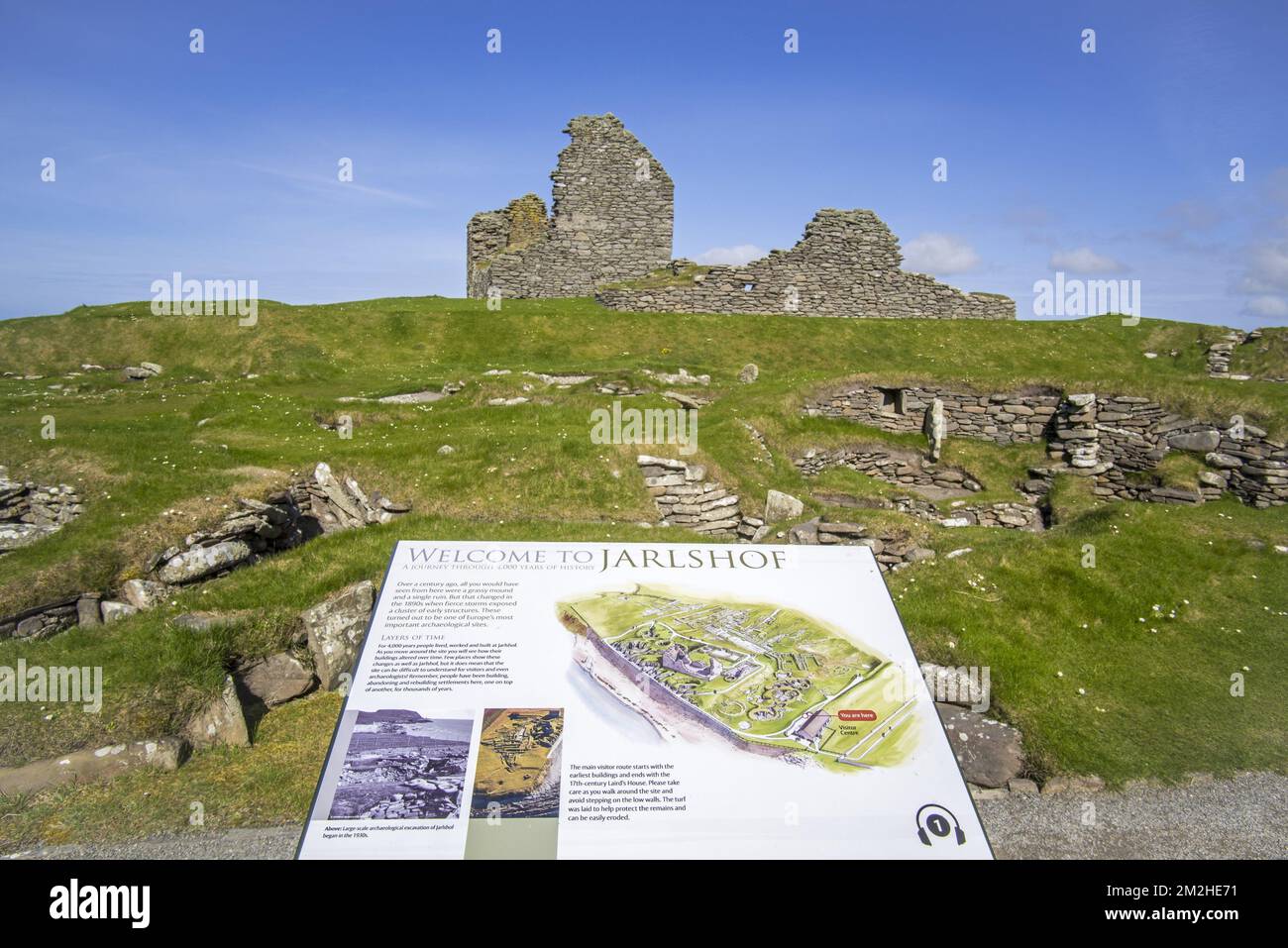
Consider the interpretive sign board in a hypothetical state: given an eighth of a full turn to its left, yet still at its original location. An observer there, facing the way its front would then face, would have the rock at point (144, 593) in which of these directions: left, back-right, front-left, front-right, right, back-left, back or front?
back

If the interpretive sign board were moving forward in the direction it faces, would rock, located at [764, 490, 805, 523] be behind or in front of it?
behind

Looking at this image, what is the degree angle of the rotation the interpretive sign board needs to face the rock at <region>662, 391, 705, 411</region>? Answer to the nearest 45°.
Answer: approximately 180°

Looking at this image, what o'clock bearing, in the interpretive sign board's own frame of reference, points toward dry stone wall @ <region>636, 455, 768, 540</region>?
The dry stone wall is roughly at 6 o'clock from the interpretive sign board.

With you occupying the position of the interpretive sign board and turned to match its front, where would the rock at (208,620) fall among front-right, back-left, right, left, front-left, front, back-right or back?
back-right

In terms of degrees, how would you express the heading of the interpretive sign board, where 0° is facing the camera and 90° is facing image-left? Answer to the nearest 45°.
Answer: approximately 0°

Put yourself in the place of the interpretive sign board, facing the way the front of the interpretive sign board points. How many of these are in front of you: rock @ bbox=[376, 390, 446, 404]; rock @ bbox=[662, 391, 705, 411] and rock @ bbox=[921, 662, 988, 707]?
0

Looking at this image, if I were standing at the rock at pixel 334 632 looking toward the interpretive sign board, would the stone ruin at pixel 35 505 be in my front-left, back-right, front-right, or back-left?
back-right

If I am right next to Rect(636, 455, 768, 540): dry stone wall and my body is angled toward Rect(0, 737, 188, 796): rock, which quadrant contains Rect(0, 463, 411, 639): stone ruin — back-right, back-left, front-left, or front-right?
front-right
